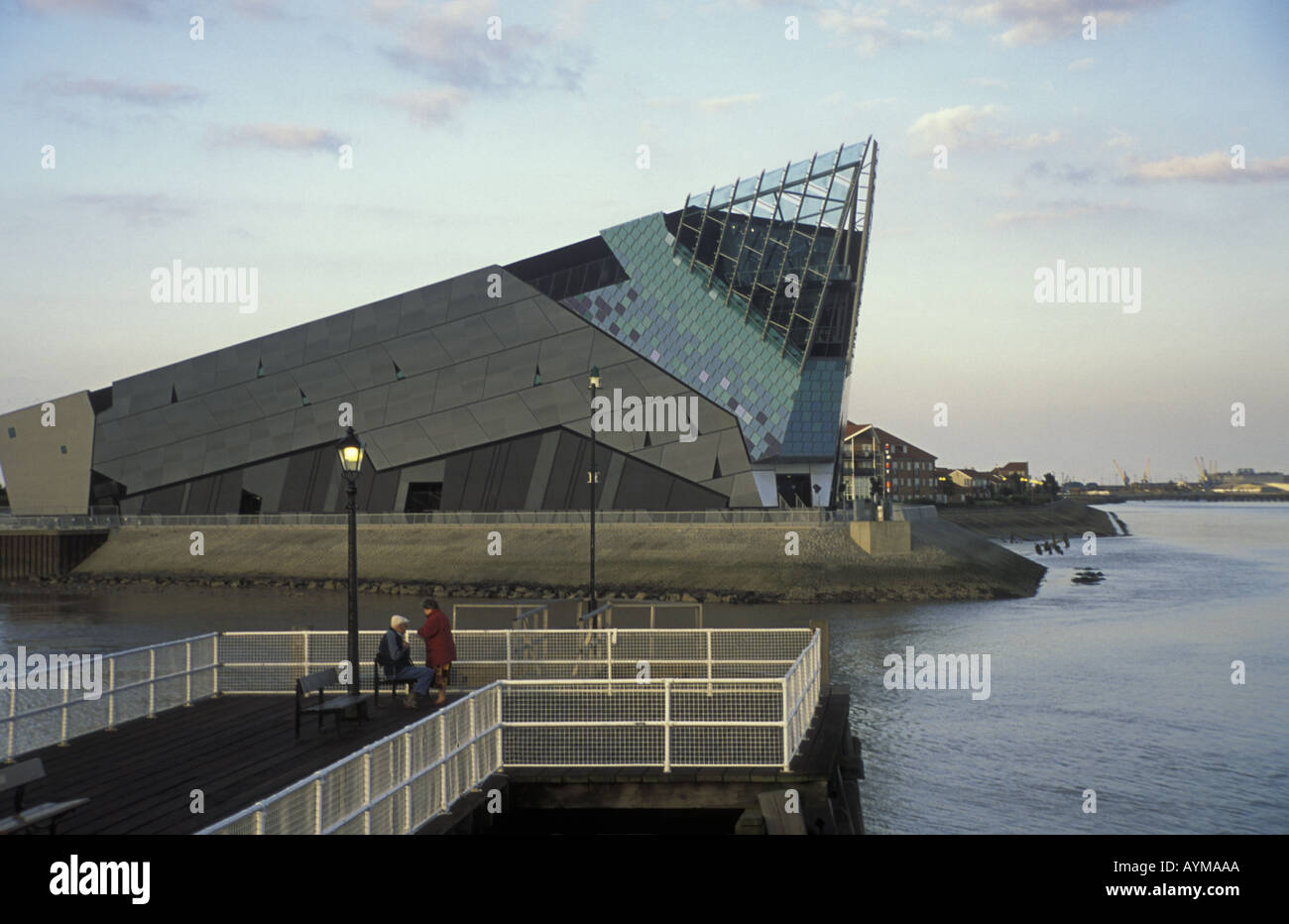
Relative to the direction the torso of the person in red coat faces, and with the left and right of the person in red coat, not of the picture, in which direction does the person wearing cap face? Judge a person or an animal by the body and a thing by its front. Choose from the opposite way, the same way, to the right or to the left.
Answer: the opposite way

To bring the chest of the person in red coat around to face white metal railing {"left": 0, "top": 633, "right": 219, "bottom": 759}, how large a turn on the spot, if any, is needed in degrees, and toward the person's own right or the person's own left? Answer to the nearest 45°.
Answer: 0° — they already face it

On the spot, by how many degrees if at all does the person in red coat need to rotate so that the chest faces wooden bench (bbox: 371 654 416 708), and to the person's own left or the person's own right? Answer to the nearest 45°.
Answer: approximately 45° to the person's own right

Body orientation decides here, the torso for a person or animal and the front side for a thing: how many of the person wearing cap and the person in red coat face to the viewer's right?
1

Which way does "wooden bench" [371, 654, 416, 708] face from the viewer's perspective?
to the viewer's right

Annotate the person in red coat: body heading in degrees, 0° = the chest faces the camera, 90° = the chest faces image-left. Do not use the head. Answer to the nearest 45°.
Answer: approximately 90°

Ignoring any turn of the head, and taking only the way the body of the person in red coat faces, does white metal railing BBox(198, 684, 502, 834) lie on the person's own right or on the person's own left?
on the person's own left

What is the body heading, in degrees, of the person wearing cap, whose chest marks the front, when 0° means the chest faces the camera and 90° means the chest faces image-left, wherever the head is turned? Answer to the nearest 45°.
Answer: approximately 270°
